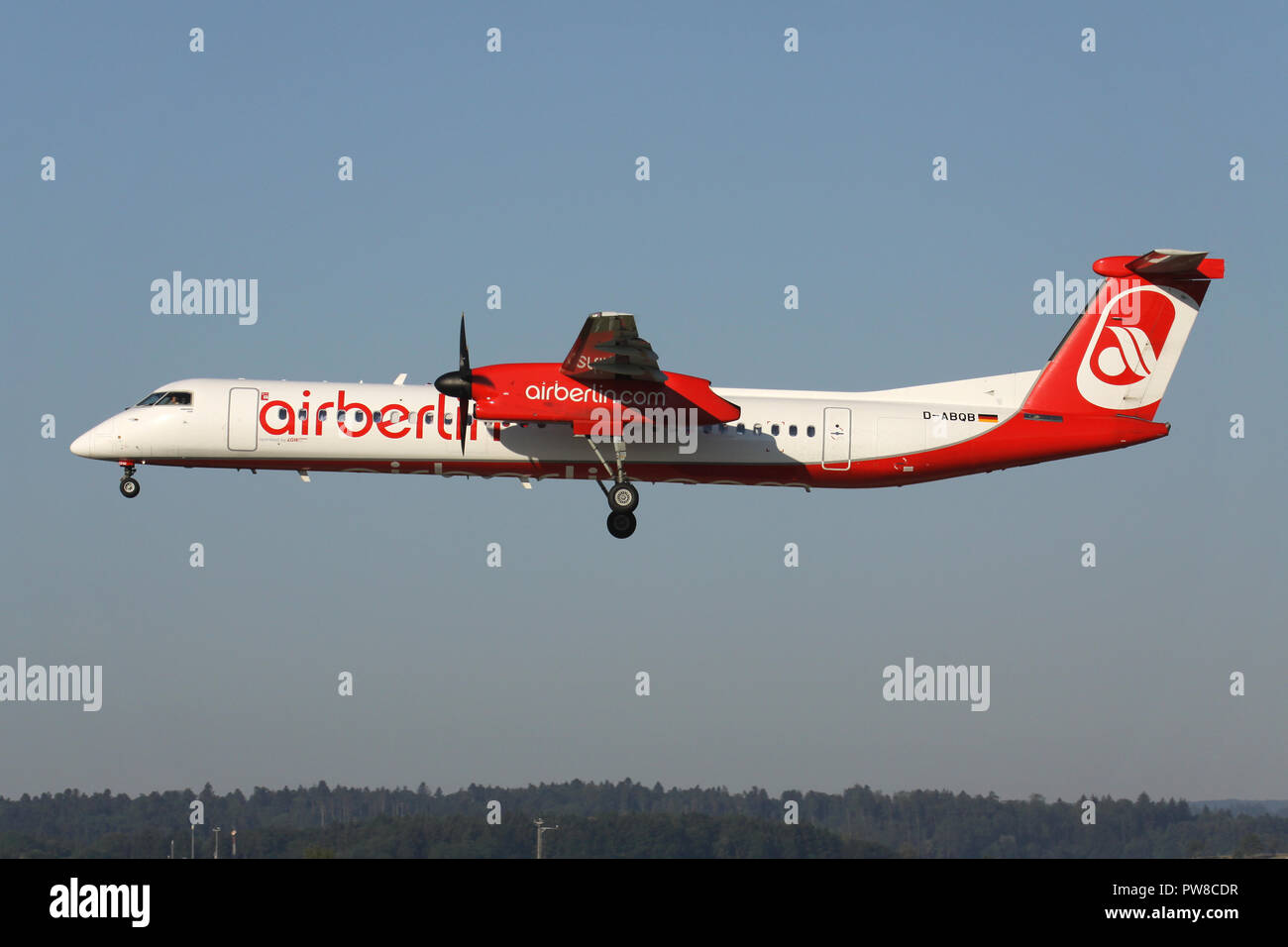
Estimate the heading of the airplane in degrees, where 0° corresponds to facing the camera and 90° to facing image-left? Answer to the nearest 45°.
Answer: approximately 90°
